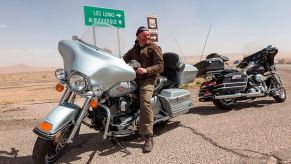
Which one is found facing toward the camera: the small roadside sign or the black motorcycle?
the small roadside sign

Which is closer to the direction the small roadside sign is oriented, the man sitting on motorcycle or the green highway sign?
the man sitting on motorcycle

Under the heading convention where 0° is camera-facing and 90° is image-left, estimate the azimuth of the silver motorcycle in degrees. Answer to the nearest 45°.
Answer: approximately 45°

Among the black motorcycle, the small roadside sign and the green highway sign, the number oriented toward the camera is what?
2

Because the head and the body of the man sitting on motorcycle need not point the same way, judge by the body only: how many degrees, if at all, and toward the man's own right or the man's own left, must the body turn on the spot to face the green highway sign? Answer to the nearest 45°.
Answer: approximately 135° to the man's own right

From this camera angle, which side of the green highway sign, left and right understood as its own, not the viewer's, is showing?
front

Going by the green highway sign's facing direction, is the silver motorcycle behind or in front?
in front

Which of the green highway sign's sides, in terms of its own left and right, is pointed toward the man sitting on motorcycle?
front

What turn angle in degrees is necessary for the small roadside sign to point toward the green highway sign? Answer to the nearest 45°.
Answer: approximately 90° to its right

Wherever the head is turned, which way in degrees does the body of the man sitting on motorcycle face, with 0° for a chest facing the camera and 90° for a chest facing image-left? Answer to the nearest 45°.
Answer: approximately 45°

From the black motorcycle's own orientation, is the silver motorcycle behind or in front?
behind

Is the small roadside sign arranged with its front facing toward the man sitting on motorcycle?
yes

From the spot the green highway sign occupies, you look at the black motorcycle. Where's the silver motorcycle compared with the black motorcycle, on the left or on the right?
right

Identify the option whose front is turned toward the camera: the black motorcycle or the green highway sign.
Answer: the green highway sign

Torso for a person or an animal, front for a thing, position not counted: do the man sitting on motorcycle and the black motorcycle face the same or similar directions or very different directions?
very different directions

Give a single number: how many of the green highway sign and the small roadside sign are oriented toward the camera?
2

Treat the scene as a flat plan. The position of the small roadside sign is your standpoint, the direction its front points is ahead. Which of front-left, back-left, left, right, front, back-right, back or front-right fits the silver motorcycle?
front

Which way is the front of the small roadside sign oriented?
toward the camera
